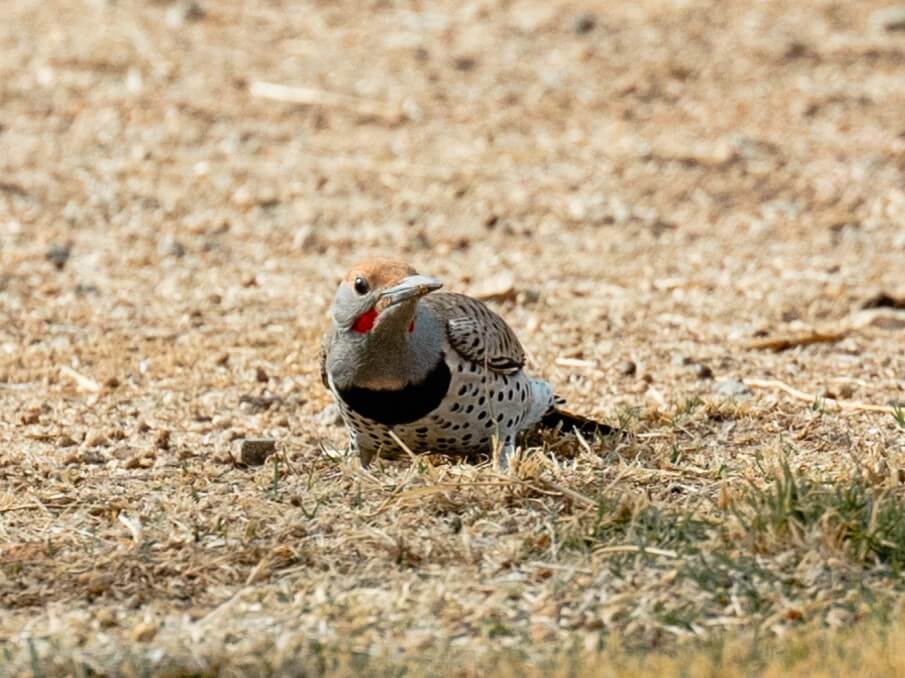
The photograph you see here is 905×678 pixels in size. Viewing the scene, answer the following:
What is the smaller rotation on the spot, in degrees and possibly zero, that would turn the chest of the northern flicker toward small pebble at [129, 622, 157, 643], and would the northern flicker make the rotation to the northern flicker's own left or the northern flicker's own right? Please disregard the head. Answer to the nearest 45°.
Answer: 0° — it already faces it

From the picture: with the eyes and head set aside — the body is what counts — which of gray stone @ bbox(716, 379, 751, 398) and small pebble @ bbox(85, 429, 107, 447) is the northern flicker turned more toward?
the small pebble

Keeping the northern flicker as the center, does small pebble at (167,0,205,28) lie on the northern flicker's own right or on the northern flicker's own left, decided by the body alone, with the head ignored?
on the northern flicker's own right

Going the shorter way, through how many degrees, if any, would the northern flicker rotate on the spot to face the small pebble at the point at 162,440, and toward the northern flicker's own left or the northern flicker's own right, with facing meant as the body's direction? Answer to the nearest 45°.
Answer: approximately 90° to the northern flicker's own right

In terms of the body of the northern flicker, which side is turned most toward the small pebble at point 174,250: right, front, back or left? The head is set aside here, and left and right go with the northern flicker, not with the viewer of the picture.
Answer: right

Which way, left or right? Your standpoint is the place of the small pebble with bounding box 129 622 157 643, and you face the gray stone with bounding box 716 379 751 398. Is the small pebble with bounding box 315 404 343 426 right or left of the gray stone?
left

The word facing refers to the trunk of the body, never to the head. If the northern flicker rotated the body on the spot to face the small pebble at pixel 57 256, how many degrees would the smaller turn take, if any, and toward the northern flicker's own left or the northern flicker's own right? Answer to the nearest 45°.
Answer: approximately 90° to the northern flicker's own right

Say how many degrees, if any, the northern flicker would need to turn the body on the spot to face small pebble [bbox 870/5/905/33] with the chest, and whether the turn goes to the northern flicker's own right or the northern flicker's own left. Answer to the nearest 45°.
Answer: approximately 180°

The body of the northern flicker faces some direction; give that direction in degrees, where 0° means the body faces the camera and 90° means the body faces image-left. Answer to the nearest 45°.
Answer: approximately 45°

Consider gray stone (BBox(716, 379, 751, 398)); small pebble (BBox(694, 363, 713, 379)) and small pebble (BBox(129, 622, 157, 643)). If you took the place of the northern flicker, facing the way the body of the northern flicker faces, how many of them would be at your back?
2

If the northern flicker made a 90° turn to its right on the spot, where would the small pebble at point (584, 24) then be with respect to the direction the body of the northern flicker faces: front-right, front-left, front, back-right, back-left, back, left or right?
front-right
